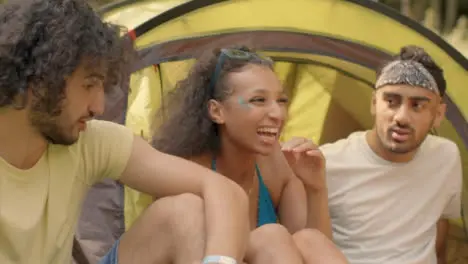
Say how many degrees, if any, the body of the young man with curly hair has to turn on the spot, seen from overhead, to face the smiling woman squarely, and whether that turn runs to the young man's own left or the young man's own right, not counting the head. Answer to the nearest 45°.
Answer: approximately 90° to the young man's own left

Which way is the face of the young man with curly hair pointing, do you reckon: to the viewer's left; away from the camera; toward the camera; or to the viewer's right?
to the viewer's right

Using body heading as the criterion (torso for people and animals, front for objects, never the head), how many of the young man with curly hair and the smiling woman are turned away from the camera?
0

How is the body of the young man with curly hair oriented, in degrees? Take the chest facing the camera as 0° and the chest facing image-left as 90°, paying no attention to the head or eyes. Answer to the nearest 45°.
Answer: approximately 315°

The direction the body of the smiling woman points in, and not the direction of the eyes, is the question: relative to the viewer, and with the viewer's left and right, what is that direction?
facing the viewer and to the right of the viewer

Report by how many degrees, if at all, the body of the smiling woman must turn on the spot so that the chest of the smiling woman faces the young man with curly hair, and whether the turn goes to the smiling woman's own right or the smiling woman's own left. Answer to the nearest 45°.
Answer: approximately 90° to the smiling woman's own right
